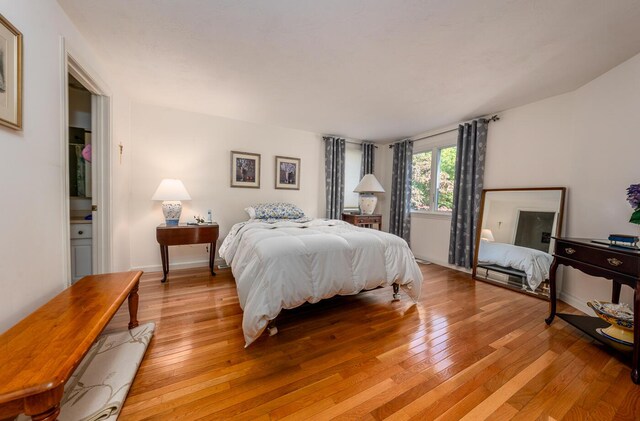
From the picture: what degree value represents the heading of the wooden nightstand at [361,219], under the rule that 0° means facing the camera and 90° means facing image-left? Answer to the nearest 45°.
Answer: approximately 0°

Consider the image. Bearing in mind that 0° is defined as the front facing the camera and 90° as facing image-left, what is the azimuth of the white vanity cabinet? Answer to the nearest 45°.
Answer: approximately 0°

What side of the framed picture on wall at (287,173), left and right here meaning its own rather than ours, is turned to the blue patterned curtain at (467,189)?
left

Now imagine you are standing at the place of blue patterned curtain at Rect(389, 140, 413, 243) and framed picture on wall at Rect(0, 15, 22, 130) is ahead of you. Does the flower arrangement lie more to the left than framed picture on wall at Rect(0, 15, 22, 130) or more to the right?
left

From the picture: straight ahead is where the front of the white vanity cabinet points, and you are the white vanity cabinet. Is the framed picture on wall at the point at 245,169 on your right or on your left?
on your left

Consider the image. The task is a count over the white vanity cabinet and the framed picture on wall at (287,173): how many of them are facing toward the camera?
2

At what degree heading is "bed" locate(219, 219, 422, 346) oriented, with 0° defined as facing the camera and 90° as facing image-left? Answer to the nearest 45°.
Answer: approximately 315°

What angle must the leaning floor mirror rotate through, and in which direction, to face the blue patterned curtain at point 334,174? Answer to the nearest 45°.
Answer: approximately 45° to its right

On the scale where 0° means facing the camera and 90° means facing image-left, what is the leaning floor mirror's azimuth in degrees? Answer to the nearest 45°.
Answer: approximately 45°

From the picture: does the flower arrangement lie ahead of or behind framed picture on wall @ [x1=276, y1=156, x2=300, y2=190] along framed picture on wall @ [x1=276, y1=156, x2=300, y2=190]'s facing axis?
ahead

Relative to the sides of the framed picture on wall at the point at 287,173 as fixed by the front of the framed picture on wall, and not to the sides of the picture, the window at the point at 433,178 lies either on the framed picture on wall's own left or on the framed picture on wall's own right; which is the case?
on the framed picture on wall's own left

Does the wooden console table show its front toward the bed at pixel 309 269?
yes
